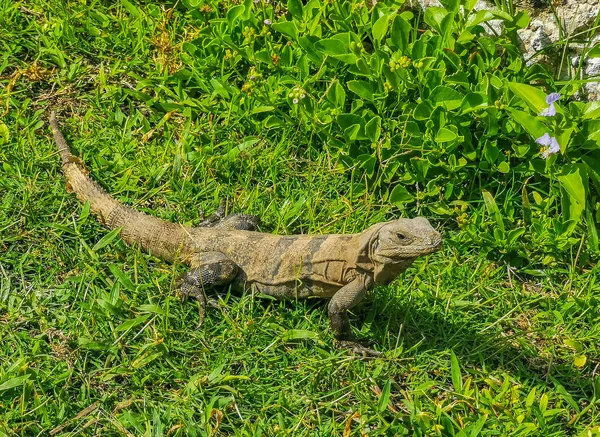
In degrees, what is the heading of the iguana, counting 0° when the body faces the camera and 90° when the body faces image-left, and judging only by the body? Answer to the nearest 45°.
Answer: approximately 270°

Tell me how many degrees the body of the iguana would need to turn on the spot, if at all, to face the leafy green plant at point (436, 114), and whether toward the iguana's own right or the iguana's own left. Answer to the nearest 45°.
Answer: approximately 45° to the iguana's own left
